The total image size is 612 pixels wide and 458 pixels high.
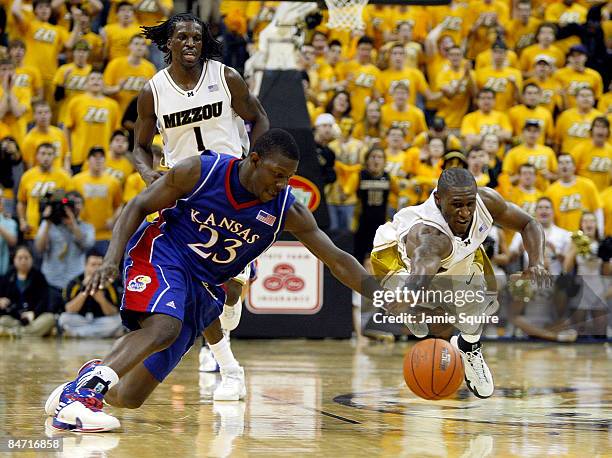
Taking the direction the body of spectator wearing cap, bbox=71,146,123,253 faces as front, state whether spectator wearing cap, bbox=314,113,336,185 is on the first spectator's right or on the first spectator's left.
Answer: on the first spectator's left

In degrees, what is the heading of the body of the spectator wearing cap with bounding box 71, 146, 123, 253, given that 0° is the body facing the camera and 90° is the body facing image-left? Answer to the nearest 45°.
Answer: approximately 0°

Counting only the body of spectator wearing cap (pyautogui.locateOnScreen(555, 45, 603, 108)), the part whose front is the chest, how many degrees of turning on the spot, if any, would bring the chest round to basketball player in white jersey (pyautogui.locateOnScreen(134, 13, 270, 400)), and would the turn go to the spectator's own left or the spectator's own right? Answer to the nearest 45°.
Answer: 0° — they already face them

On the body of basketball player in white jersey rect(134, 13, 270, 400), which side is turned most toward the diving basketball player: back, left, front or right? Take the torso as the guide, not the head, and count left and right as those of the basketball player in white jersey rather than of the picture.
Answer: left

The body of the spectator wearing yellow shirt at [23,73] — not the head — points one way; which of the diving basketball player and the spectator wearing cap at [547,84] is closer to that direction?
the diving basketball player

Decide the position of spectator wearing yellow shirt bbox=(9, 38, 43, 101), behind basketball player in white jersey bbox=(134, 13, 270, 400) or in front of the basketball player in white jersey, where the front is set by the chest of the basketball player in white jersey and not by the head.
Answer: behind

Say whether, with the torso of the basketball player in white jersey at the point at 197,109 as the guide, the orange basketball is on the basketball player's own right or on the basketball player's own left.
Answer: on the basketball player's own left

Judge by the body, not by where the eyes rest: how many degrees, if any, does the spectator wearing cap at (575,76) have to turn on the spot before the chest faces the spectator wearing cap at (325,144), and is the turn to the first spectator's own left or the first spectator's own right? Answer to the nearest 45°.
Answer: approximately 45° to the first spectator's own right

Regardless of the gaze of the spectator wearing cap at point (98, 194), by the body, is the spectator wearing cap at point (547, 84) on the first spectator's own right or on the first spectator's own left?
on the first spectator's own left

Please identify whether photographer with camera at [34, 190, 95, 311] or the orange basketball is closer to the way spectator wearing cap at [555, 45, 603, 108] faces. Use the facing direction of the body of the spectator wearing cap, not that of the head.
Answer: the orange basketball
